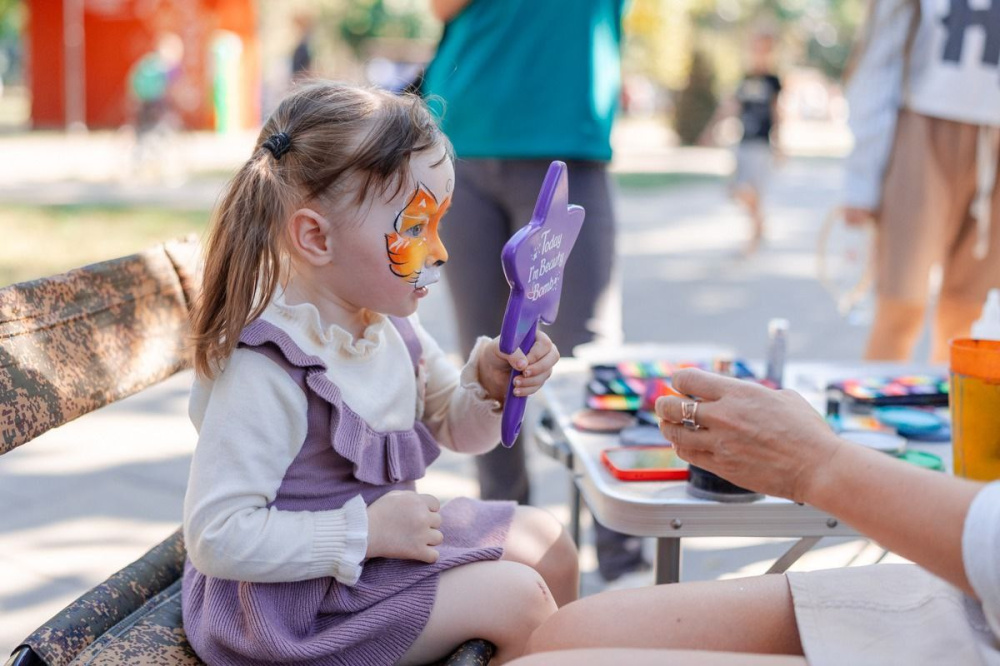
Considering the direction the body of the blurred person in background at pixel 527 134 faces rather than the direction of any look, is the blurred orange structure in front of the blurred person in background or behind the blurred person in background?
behind

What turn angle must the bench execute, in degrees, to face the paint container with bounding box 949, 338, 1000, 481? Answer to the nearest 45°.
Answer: approximately 45° to its left

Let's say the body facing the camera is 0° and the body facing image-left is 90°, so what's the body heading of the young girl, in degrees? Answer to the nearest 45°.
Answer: approximately 270°

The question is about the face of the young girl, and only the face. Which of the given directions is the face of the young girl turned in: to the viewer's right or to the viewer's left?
to the viewer's right

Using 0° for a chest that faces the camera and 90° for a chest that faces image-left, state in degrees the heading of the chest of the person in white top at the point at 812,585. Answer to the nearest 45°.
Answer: approximately 90°

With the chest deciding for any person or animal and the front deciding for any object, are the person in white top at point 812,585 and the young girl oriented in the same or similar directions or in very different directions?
very different directions
